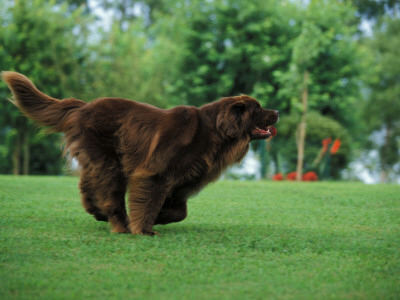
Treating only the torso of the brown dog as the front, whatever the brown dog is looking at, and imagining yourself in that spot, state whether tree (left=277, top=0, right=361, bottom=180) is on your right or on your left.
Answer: on your left

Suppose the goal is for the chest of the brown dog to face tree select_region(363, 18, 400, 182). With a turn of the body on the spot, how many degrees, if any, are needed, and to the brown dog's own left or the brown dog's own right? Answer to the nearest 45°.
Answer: approximately 45° to the brown dog's own left

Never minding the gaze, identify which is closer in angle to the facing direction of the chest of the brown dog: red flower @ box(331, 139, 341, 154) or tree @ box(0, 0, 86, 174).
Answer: the red flower

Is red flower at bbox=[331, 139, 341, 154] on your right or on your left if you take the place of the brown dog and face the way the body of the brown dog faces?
on your left

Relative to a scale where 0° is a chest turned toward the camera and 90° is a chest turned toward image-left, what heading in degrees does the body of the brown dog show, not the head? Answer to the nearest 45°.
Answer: approximately 270°

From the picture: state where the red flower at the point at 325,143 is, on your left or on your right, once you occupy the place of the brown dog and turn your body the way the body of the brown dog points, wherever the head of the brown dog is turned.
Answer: on your left

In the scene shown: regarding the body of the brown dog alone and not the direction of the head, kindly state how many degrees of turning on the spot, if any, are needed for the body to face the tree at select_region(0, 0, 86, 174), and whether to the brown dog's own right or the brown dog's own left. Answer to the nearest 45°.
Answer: approximately 90° to the brown dog's own left

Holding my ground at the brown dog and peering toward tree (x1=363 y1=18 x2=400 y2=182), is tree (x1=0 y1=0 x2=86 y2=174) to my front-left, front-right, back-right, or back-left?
front-left
